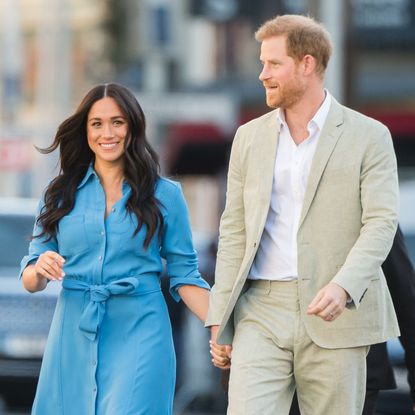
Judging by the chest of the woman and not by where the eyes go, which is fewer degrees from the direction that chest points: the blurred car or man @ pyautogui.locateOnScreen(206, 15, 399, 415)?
the man

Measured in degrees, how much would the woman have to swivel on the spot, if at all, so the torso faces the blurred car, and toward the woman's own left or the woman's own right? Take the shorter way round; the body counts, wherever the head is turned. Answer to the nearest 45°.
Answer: approximately 180°

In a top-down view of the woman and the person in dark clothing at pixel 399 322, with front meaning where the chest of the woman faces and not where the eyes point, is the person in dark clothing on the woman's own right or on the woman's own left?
on the woman's own left

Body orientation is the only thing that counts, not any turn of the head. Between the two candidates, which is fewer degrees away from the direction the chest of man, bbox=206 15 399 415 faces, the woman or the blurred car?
the woman

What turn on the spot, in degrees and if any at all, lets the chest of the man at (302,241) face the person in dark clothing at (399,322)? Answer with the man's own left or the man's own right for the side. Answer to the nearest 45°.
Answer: approximately 180°

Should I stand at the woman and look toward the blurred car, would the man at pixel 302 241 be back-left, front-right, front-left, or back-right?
back-right

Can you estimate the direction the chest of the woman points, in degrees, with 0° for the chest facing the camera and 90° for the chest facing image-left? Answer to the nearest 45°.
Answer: approximately 0°
